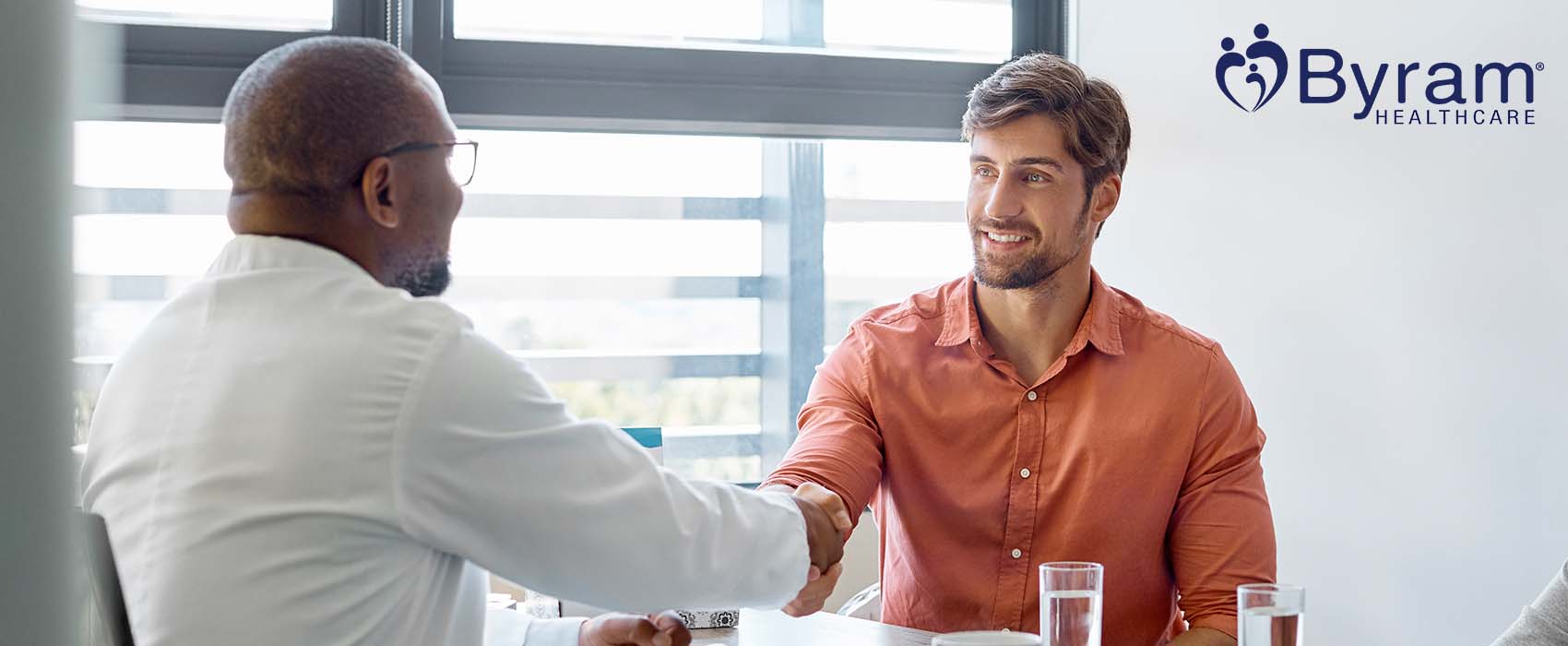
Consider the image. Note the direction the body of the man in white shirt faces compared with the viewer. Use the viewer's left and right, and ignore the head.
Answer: facing away from the viewer and to the right of the viewer

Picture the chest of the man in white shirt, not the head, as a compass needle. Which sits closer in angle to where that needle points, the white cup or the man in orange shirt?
the man in orange shirt

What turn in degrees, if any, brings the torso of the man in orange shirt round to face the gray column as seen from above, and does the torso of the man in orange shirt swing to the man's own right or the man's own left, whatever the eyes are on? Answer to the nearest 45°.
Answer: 0° — they already face it

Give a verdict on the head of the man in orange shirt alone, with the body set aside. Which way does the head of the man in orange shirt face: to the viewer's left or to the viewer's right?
to the viewer's left

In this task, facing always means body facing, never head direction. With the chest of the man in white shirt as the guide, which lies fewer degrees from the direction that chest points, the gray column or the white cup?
the white cup

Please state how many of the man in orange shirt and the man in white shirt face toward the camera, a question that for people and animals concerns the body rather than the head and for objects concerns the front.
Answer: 1

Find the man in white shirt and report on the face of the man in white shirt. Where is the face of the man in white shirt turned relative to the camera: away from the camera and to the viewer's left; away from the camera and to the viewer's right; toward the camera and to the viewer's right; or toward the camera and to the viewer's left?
away from the camera and to the viewer's right

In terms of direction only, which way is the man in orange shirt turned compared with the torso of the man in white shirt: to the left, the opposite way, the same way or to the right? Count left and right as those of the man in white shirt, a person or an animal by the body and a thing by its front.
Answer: the opposite way

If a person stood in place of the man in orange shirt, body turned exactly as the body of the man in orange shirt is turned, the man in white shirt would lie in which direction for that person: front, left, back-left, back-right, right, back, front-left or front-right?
front-right

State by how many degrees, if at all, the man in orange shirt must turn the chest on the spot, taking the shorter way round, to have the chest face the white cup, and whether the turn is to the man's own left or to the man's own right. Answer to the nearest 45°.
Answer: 0° — they already face it

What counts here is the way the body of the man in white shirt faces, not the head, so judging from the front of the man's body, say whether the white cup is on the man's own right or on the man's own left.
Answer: on the man's own right

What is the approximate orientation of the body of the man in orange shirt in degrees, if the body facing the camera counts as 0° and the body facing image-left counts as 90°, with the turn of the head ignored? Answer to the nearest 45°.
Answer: approximately 0°

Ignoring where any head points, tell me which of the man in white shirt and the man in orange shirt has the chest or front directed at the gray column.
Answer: the man in orange shirt
